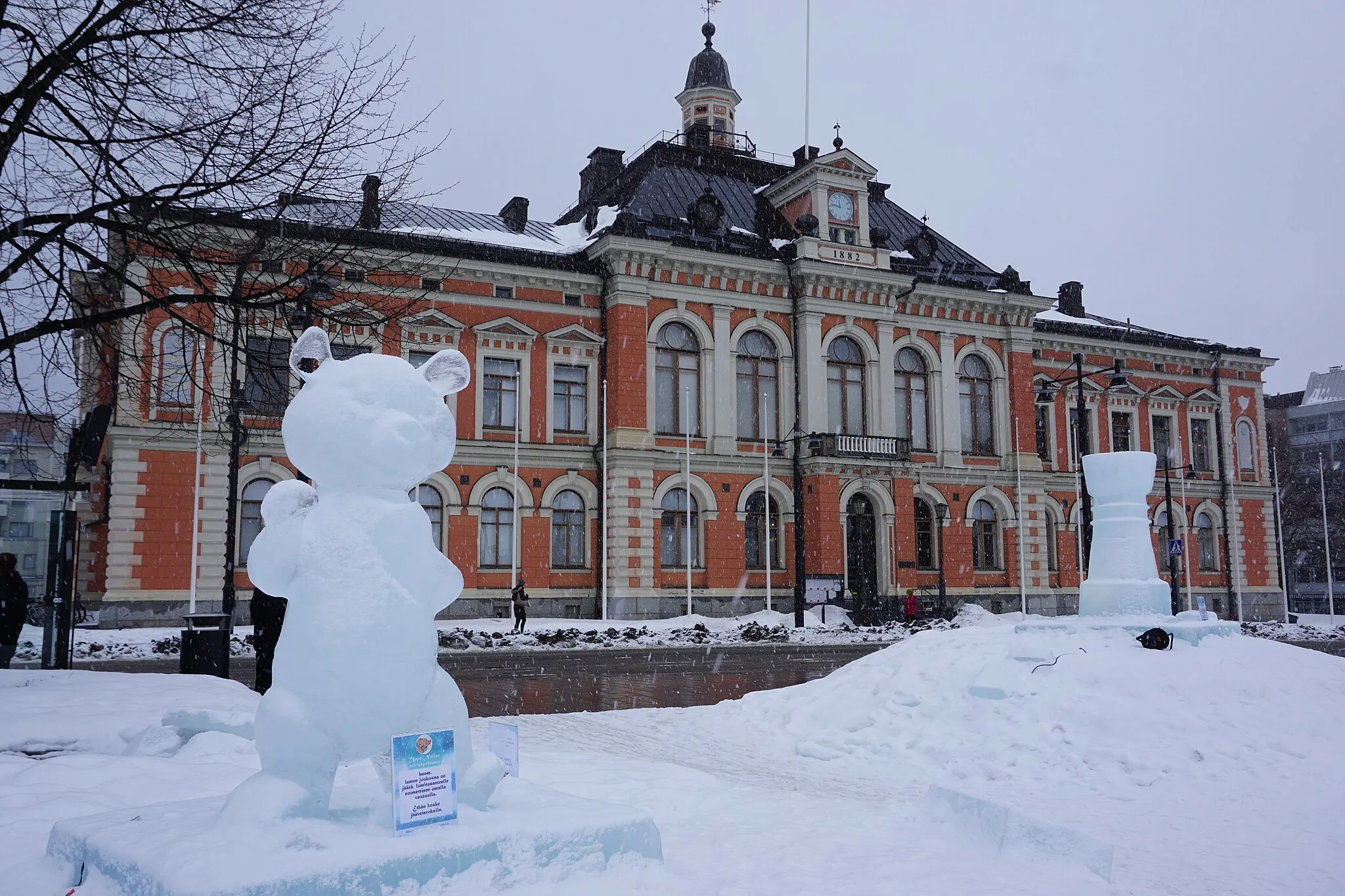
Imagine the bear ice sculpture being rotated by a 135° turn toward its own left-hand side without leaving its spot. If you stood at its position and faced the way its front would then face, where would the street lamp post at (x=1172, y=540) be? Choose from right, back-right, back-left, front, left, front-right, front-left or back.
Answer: front

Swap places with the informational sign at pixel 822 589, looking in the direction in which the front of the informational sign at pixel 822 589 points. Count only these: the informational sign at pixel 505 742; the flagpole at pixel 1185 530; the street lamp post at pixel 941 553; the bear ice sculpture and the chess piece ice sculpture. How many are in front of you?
3

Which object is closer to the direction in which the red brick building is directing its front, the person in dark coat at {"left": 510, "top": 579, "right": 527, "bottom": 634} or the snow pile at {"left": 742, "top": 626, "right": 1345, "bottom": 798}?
the snow pile

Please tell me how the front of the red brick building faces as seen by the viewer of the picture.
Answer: facing the viewer and to the right of the viewer

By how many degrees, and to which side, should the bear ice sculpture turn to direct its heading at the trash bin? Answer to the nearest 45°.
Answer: approximately 180°

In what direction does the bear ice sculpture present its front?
toward the camera

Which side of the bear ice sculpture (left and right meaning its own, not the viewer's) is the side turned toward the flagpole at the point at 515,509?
back

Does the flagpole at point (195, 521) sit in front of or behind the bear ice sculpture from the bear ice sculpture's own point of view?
behind

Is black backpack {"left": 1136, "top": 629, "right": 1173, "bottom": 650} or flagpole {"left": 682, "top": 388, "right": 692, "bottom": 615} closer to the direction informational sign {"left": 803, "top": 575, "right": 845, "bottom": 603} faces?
the black backpack

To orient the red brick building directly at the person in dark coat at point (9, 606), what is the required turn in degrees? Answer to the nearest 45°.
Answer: approximately 90° to its right

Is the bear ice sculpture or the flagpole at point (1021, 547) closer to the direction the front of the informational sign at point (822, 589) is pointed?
the bear ice sculpture

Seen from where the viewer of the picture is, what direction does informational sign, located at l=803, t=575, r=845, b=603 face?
facing the viewer

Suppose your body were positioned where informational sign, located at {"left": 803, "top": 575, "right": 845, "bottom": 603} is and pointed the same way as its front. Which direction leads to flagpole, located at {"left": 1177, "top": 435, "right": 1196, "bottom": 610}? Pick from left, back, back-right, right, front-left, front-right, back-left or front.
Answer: back-left

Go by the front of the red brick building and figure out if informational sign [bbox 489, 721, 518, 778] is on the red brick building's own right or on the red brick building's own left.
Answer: on the red brick building's own right
